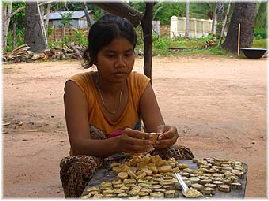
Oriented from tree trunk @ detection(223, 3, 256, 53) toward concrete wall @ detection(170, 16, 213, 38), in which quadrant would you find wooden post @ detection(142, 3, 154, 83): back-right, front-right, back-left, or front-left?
back-left

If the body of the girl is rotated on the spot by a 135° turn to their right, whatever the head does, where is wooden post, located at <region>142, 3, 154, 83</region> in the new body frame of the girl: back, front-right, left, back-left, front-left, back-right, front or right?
right

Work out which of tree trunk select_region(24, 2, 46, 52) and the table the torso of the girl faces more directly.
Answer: the table

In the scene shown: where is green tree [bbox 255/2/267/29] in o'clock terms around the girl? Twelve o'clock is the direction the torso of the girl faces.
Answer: The green tree is roughly at 8 o'clock from the girl.

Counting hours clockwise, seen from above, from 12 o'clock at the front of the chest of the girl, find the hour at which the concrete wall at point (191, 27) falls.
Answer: The concrete wall is roughly at 8 o'clock from the girl.

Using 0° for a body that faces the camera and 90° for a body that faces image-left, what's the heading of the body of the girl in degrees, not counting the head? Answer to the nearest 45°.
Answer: approximately 315°

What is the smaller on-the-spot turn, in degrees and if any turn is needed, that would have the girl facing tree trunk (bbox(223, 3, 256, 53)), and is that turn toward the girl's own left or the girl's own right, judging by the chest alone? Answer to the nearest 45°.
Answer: approximately 135° to the girl's own left

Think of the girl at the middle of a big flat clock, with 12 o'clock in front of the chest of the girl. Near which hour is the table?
The table is roughly at 12 o'clock from the girl.

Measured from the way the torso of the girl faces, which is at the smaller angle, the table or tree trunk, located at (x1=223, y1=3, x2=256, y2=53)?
the table
